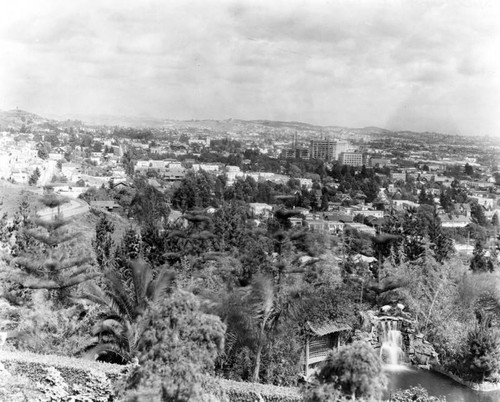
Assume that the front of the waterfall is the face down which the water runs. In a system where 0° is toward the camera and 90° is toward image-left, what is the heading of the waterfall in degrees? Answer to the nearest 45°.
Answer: approximately 0°

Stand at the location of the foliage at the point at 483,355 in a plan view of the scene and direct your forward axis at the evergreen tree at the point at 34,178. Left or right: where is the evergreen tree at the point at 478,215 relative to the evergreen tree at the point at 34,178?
right

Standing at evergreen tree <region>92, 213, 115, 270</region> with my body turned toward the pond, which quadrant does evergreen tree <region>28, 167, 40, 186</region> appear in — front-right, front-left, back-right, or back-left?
back-left

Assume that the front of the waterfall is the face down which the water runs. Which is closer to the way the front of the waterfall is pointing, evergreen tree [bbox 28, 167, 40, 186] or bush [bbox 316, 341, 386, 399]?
the bush

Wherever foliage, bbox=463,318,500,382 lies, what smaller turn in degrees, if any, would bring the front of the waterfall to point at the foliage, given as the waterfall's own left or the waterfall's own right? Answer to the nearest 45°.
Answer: approximately 45° to the waterfall's own left

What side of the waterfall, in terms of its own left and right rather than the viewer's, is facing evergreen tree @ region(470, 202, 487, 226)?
back

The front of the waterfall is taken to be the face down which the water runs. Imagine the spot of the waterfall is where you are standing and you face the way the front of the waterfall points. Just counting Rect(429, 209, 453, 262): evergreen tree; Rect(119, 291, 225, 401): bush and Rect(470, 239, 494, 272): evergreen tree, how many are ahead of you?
1

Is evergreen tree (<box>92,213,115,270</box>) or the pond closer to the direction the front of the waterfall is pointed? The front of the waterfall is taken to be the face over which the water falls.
the pond

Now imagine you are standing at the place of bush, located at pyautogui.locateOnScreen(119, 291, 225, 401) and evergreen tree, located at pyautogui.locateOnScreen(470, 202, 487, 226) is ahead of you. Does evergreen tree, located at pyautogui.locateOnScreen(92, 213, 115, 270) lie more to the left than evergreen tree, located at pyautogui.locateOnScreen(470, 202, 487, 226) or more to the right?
left

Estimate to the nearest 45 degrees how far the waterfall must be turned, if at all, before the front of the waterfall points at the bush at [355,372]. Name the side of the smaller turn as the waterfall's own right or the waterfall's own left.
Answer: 0° — it already faces it

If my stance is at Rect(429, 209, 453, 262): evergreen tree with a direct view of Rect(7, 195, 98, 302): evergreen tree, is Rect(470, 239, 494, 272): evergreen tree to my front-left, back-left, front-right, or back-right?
back-left

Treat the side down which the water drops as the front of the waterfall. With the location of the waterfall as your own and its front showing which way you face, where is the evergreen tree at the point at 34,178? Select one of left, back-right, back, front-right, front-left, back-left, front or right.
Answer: back-right
